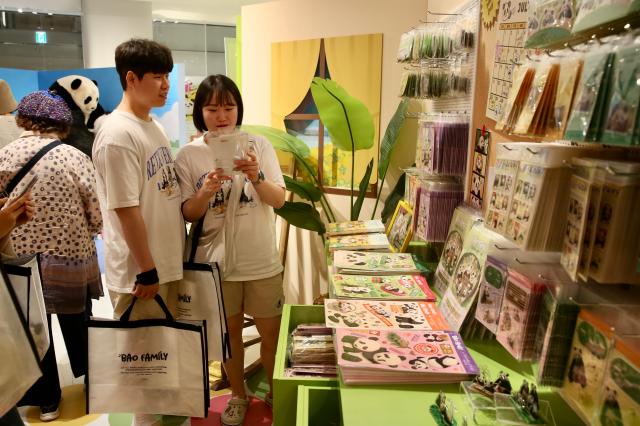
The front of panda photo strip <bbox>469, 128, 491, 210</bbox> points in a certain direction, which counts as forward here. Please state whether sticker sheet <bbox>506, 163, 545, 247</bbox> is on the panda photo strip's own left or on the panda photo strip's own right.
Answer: on the panda photo strip's own left

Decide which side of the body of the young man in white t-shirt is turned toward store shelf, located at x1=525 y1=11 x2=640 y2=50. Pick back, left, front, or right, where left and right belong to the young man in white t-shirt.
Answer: front

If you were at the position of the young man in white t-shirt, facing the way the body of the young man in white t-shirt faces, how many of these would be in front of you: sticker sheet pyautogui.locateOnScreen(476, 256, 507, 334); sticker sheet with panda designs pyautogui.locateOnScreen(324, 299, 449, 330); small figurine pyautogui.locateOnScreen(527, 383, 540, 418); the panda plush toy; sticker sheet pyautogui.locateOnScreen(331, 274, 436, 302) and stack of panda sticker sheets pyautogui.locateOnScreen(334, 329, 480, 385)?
5

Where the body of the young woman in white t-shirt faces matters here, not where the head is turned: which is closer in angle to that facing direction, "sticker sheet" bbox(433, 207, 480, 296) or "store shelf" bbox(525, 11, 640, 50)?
the store shelf

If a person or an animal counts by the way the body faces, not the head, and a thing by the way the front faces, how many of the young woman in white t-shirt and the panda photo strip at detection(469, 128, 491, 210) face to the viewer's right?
0

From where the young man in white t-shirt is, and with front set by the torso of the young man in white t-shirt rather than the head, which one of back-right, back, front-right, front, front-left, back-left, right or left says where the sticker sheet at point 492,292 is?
front

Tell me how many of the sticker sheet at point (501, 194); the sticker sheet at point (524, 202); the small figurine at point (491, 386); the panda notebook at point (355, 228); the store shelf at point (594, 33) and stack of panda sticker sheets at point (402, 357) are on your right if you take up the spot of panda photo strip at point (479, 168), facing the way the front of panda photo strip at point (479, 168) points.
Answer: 1

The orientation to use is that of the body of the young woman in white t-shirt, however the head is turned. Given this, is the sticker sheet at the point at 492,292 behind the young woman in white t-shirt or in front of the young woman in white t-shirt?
in front

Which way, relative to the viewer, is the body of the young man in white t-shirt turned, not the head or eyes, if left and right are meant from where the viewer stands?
facing the viewer and to the right of the viewer

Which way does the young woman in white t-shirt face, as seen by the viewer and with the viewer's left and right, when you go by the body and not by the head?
facing the viewer

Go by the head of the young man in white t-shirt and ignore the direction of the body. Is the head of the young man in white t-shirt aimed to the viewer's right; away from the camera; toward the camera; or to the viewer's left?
to the viewer's right

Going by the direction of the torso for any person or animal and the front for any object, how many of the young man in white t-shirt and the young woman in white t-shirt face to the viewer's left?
0

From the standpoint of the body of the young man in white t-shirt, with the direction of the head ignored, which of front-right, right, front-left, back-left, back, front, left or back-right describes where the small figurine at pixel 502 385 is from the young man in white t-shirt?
front

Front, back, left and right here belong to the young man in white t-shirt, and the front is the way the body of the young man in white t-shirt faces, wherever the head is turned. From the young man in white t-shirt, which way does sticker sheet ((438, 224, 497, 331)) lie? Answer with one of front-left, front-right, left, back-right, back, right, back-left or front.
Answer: front
